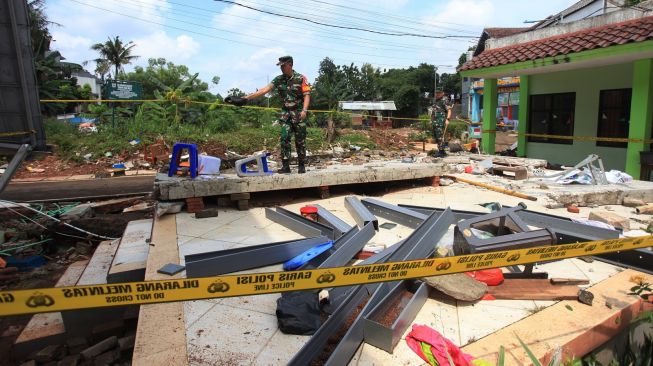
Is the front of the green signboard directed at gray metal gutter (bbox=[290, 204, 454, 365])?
yes

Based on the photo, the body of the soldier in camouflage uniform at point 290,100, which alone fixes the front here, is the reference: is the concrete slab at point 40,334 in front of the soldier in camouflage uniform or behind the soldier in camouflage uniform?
in front

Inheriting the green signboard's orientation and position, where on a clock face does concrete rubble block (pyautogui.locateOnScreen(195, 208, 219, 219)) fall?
The concrete rubble block is roughly at 12 o'clock from the green signboard.

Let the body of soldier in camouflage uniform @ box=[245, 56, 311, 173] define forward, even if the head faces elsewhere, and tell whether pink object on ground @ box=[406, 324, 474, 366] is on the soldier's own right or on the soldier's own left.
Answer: on the soldier's own left

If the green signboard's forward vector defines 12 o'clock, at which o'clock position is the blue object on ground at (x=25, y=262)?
The blue object on ground is roughly at 12 o'clock from the green signboard.

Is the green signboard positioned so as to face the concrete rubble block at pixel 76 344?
yes

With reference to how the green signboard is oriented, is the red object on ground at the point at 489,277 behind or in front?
in front

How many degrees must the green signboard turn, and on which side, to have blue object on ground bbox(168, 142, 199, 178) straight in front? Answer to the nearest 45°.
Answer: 0° — it already faces it

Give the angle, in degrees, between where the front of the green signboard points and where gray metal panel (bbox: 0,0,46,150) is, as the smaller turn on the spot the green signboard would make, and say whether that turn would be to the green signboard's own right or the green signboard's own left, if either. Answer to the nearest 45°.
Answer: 0° — it already faces it

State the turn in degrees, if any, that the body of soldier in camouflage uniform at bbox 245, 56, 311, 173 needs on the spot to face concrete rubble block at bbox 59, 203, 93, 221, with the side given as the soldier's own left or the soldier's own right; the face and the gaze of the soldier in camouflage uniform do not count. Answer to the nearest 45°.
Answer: approximately 45° to the soldier's own right

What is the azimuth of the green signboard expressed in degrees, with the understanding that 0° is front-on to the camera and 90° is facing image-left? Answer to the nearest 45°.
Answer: approximately 0°

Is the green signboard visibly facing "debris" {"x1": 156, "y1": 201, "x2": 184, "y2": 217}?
yes
